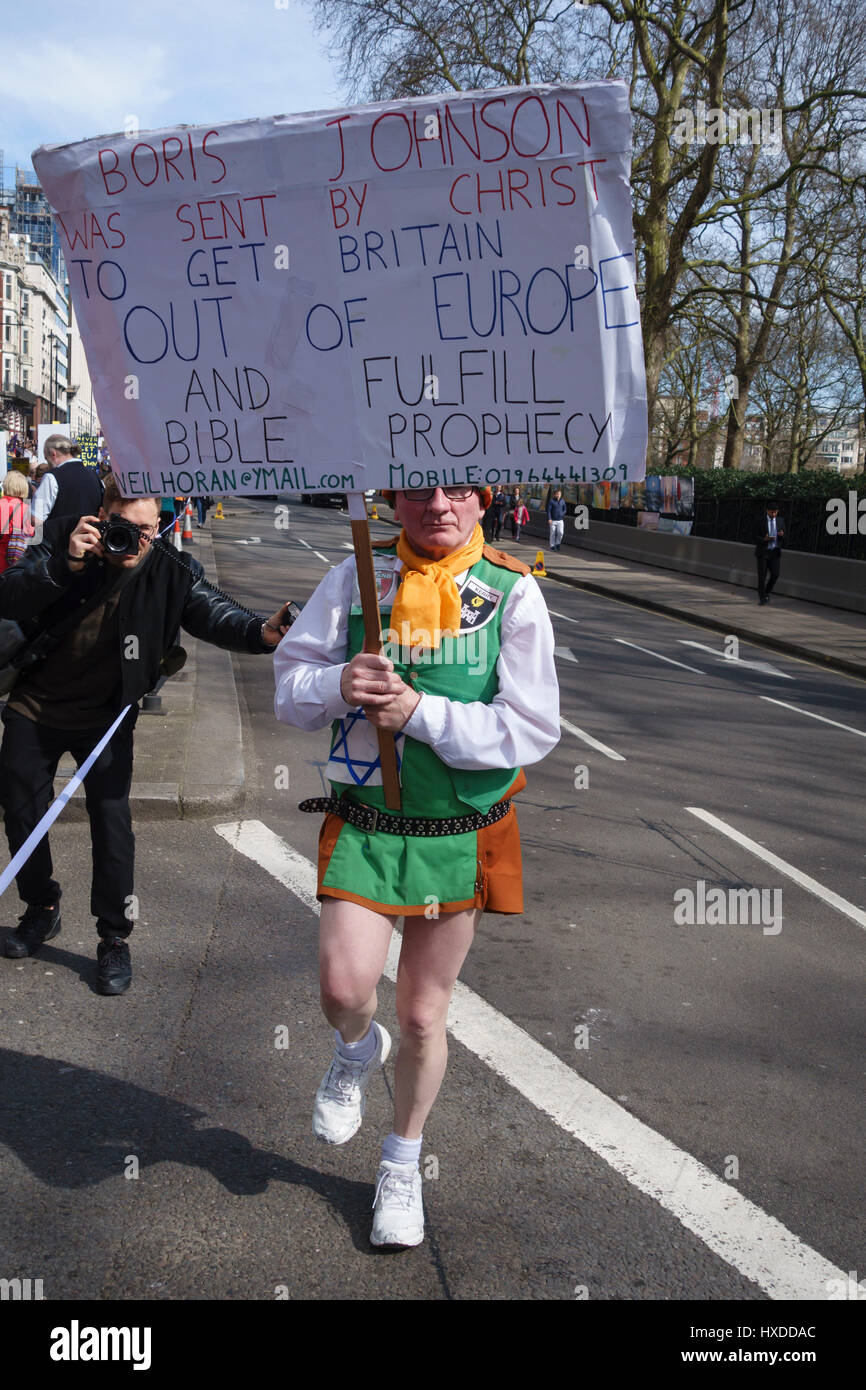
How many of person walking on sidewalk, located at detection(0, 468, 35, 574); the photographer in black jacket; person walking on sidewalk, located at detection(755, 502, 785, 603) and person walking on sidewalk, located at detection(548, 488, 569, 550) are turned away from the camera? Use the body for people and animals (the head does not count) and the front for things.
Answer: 1

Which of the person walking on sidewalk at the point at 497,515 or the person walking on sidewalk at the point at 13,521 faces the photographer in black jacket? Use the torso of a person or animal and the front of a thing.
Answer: the person walking on sidewalk at the point at 497,515

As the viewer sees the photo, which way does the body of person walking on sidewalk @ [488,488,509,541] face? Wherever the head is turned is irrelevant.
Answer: toward the camera

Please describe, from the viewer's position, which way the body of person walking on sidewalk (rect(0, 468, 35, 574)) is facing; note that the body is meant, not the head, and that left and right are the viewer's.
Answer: facing away from the viewer

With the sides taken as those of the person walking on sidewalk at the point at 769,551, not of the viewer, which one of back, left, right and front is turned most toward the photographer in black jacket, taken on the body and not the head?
front

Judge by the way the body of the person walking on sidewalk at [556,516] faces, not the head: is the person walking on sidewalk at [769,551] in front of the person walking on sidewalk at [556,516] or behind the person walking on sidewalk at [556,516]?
in front

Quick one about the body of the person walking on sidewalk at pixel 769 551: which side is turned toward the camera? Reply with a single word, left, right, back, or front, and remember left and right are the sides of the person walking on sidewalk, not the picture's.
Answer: front

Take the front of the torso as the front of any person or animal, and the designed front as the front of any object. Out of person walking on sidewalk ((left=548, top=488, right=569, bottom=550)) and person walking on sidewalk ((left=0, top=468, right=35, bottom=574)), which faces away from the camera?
person walking on sidewalk ((left=0, top=468, right=35, bottom=574))

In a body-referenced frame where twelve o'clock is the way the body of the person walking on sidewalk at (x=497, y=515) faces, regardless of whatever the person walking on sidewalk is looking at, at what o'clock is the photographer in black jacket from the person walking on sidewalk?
The photographer in black jacket is roughly at 12 o'clock from the person walking on sidewalk.

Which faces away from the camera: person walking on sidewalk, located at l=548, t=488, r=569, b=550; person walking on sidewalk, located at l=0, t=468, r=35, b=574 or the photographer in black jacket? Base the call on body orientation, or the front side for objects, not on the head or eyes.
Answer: person walking on sidewalk, located at l=0, t=468, r=35, b=574

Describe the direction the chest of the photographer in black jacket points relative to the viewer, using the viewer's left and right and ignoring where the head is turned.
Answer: facing the viewer

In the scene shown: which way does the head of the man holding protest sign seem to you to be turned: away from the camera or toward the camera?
toward the camera

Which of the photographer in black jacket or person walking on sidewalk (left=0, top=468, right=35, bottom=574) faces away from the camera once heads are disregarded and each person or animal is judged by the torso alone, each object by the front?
the person walking on sidewalk

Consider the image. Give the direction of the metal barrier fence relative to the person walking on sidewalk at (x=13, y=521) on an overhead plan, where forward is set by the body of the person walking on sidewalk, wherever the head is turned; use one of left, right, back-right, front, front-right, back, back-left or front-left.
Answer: front-right

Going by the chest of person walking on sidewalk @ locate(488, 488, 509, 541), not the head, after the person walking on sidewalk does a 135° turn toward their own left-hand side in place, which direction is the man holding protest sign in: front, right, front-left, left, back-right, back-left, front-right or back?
back-right

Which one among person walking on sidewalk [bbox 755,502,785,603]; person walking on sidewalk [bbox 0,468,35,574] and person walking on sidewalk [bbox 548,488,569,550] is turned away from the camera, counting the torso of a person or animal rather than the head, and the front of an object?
person walking on sidewalk [bbox 0,468,35,574]

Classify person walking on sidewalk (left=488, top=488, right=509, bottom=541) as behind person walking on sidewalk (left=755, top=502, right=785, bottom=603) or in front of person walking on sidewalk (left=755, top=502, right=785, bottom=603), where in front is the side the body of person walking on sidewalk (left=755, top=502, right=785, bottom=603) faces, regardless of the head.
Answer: behind

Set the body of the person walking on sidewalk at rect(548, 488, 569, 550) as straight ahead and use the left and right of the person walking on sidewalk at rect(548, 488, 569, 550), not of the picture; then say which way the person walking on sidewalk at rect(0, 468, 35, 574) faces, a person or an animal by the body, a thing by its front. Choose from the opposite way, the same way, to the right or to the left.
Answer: the opposite way
